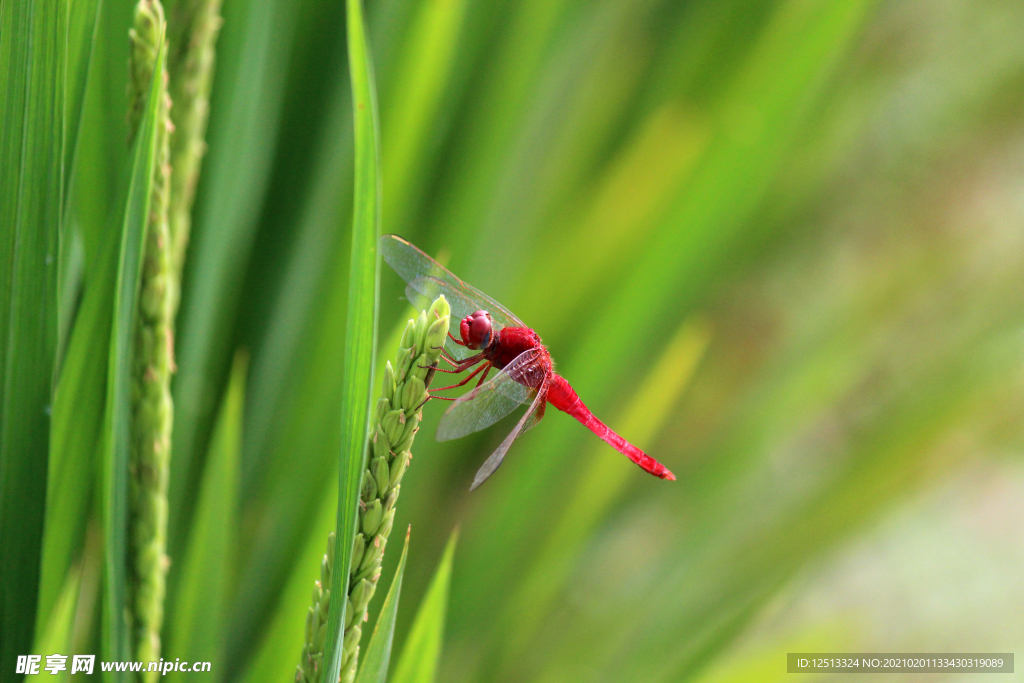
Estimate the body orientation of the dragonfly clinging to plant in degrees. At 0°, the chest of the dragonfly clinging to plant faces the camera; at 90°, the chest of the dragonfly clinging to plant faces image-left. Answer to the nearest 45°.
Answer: approximately 90°
